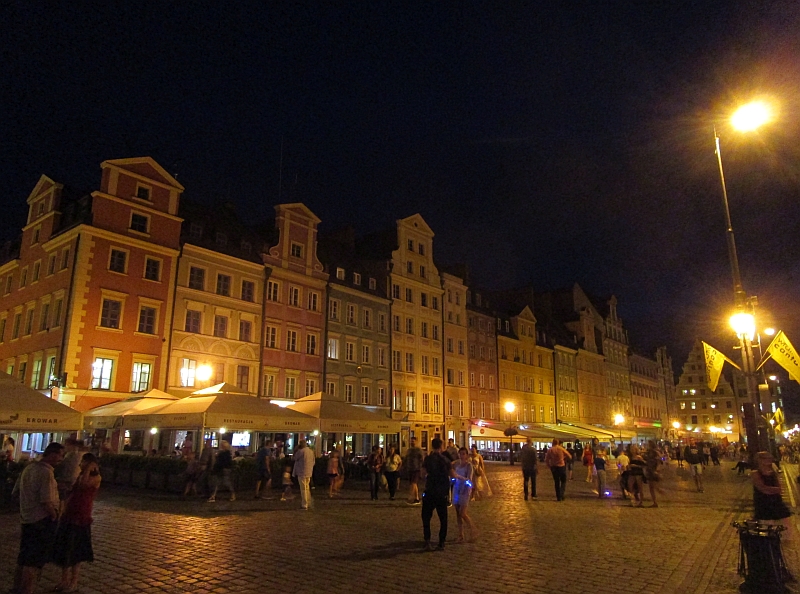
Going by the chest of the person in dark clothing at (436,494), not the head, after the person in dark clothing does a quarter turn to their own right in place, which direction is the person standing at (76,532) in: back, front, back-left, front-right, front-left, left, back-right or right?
back-right

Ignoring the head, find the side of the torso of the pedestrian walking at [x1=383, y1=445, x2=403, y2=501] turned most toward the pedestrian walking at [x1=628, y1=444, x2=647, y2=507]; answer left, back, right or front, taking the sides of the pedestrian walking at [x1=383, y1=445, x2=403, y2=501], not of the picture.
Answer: left

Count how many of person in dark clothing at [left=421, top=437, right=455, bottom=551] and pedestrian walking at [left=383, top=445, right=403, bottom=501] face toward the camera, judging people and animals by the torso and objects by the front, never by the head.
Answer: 1

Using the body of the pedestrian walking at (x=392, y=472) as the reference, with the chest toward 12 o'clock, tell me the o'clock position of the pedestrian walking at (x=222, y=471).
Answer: the pedestrian walking at (x=222, y=471) is roughly at 2 o'clock from the pedestrian walking at (x=392, y=472).

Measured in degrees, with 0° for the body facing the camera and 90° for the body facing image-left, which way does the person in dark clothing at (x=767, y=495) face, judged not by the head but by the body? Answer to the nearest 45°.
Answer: approximately 315°

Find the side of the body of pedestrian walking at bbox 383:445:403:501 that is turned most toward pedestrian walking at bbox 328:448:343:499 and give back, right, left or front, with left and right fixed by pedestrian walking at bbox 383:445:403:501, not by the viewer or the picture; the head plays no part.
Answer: right

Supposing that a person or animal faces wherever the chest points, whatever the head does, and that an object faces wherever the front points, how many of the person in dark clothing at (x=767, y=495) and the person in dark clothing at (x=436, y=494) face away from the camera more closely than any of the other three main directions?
1

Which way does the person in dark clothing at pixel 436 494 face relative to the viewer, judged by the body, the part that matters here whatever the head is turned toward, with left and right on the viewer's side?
facing away from the viewer
